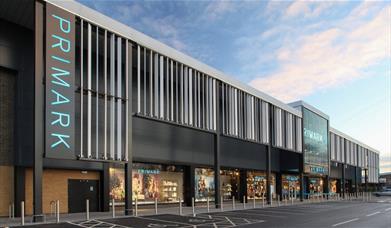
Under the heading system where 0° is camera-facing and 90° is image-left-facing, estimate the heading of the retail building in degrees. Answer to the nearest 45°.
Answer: approximately 315°
